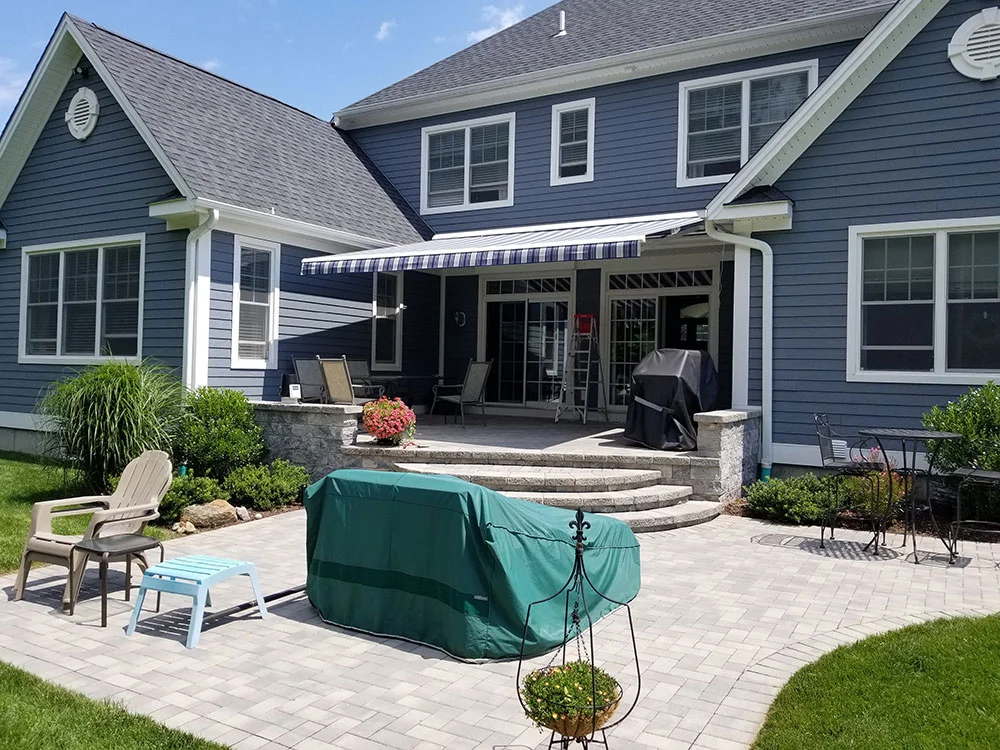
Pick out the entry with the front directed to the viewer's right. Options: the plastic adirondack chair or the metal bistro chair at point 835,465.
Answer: the metal bistro chair

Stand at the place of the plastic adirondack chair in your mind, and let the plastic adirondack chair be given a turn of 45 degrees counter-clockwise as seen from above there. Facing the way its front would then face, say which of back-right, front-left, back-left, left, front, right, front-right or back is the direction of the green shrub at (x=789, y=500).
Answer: left

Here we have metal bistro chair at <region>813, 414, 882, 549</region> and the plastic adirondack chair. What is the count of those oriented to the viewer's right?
1

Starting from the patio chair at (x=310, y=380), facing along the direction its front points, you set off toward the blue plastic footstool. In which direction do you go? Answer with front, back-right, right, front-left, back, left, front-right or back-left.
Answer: front-right

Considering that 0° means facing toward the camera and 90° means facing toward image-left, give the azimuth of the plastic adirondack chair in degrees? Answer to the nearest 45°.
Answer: approximately 45°

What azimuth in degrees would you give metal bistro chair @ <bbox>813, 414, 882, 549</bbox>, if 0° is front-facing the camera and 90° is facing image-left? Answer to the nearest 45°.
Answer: approximately 270°

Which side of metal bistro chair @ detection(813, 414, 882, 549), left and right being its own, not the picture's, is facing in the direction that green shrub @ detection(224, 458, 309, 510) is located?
back

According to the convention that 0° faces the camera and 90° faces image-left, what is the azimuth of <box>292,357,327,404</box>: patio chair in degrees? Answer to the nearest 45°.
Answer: approximately 315°

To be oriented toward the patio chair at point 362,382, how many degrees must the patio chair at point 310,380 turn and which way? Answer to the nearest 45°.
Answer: approximately 90° to its left
